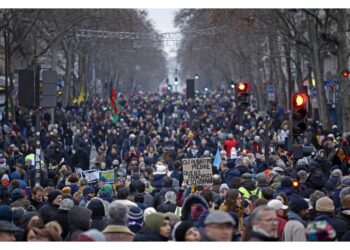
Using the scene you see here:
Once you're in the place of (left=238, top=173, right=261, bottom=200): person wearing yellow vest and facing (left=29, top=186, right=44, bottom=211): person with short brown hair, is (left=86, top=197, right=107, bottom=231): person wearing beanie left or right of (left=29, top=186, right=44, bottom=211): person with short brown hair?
left

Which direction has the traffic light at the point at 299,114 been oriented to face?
toward the camera

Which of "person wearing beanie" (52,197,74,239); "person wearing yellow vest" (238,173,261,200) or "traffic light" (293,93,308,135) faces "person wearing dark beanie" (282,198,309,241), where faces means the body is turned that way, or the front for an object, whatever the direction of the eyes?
the traffic light

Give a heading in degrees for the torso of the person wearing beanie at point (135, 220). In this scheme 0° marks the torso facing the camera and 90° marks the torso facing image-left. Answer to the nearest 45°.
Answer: approximately 180°
